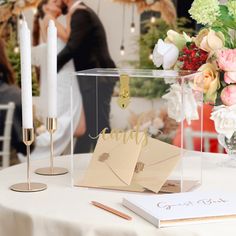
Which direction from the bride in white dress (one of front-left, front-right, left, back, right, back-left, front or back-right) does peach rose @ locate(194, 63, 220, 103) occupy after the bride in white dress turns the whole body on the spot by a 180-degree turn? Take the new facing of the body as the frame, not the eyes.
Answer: left

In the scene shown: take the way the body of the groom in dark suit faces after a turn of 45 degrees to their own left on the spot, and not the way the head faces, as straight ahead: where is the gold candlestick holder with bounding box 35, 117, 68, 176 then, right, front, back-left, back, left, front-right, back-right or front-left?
front-left

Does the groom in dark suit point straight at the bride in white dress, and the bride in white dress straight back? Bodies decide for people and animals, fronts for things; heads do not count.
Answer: yes

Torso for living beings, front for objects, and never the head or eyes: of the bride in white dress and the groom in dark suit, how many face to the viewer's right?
1

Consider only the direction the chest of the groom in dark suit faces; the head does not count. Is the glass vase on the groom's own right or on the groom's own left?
on the groom's own left

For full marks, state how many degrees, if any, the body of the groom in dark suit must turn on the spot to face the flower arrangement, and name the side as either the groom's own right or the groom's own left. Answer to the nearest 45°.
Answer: approximately 90° to the groom's own left

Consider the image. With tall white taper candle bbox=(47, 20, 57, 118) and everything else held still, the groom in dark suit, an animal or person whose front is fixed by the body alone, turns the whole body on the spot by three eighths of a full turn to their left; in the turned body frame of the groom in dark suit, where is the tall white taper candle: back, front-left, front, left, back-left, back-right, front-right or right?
front-right

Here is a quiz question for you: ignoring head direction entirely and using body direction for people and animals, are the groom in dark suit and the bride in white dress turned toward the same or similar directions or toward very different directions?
very different directions

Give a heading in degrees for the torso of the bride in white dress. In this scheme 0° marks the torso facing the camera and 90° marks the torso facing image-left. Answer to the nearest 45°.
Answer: approximately 270°

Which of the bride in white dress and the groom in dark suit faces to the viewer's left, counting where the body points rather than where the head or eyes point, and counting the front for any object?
the groom in dark suit

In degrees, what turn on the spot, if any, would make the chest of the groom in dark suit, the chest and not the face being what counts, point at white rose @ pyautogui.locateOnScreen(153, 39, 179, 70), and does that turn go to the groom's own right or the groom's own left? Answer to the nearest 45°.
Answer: approximately 90° to the groom's own left

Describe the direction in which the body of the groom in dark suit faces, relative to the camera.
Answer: to the viewer's left
